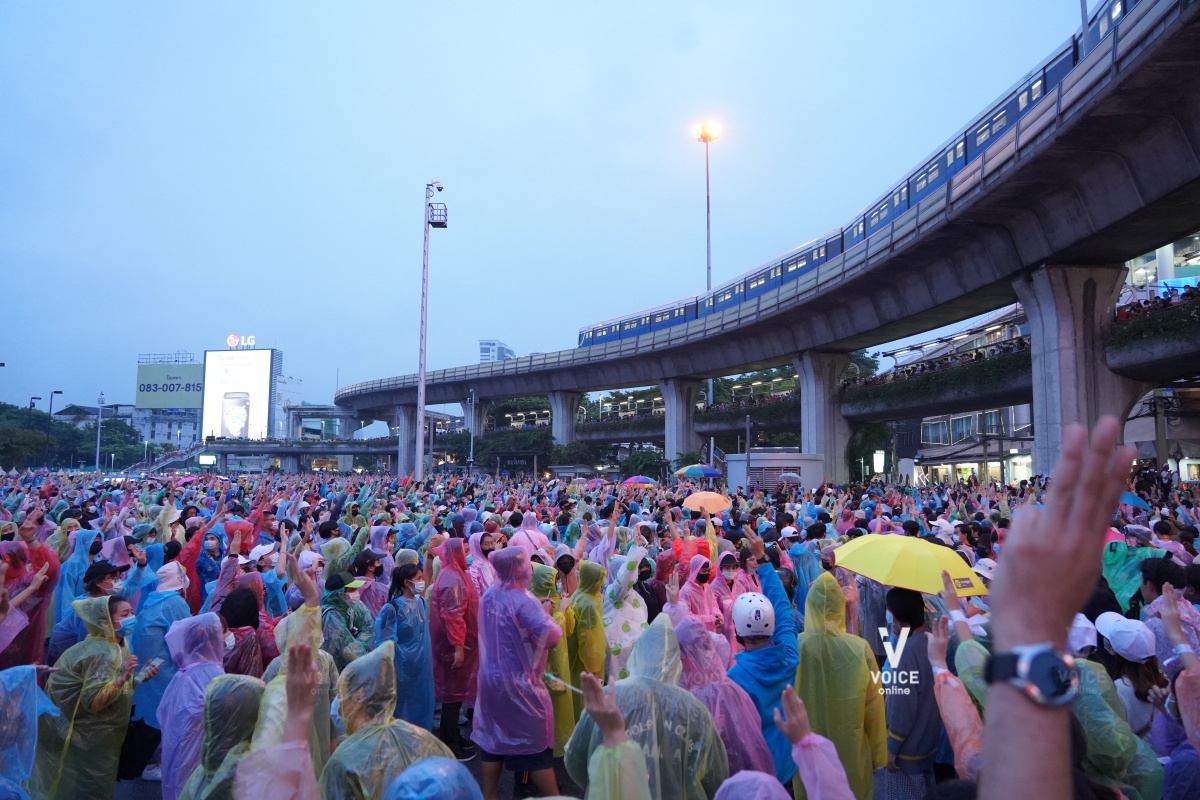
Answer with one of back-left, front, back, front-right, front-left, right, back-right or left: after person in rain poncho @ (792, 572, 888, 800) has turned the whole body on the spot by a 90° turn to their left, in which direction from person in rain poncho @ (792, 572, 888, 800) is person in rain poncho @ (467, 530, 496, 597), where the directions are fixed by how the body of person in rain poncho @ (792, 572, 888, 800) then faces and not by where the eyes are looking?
front-right

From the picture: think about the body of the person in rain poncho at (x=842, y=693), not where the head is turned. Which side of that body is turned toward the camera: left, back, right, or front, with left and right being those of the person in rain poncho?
back

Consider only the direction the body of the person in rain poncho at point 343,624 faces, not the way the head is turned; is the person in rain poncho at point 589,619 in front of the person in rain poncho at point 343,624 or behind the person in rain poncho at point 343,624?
in front

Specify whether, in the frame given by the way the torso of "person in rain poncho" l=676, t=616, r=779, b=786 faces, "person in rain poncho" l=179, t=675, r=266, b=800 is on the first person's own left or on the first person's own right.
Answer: on the first person's own left

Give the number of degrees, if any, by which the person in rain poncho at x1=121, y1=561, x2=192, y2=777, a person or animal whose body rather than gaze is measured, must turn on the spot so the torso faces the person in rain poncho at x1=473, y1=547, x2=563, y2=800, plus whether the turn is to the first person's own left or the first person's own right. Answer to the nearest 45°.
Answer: approximately 90° to the first person's own right

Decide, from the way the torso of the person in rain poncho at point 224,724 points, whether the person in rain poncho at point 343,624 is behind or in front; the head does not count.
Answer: in front

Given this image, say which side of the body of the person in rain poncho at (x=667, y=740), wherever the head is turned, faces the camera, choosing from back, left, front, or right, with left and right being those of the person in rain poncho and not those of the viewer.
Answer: back

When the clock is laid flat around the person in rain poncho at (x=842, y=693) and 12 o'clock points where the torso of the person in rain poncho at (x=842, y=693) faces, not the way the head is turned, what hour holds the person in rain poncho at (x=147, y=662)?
the person in rain poncho at (x=147, y=662) is roughly at 9 o'clock from the person in rain poncho at (x=842, y=693).

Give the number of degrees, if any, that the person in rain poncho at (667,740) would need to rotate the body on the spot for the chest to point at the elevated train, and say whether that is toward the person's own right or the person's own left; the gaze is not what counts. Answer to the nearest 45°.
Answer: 0° — they already face it

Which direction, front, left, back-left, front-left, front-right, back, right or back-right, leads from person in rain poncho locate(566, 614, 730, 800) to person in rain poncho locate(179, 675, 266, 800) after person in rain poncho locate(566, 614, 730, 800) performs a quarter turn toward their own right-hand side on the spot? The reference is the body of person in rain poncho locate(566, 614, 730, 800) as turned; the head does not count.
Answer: back

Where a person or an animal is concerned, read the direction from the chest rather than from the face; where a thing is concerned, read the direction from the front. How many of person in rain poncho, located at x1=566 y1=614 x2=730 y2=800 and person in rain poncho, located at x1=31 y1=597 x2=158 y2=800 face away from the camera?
1
